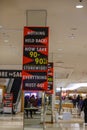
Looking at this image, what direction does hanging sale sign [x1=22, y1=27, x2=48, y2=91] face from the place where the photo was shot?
facing the viewer
